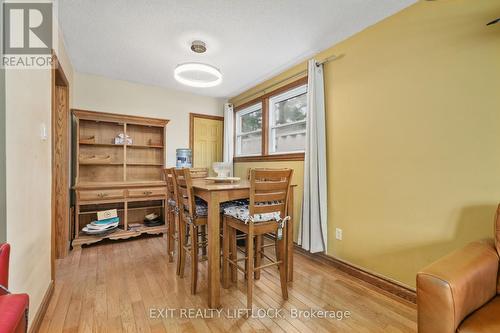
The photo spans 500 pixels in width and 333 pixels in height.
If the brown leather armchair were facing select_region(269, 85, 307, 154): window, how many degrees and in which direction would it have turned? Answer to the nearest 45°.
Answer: approximately 90° to its right

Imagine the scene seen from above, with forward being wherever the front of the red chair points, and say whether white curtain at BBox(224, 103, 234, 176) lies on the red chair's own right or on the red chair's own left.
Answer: on the red chair's own left

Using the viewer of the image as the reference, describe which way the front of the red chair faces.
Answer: facing the viewer and to the right of the viewer

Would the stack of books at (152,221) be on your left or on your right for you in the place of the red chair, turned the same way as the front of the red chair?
on your left

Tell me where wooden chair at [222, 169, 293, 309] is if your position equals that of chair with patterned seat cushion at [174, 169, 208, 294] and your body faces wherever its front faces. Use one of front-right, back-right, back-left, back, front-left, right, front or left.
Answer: right

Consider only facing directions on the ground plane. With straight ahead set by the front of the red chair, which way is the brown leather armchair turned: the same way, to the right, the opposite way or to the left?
the opposite way

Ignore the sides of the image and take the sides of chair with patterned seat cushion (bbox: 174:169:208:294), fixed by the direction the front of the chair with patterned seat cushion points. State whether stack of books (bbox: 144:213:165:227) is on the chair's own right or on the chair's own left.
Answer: on the chair's own left

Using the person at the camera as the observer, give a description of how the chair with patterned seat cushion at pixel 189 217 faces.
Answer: facing away from the viewer and to the right of the viewer

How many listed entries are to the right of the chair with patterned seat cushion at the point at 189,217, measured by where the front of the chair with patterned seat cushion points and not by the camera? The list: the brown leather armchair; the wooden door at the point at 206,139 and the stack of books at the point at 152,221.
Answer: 1

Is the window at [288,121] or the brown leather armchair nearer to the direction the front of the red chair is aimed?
the brown leather armchair

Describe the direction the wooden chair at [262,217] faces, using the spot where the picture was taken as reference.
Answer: facing away from the viewer and to the left of the viewer

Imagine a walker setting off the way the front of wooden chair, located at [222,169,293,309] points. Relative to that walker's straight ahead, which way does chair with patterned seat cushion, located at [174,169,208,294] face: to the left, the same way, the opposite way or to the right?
to the right

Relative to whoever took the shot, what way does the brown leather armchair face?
facing the viewer and to the left of the viewer

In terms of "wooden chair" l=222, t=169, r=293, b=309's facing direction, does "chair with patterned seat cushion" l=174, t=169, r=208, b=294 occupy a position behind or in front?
in front

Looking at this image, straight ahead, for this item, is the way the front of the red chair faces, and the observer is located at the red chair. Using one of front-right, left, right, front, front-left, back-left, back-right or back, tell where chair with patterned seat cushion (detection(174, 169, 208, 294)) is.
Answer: left

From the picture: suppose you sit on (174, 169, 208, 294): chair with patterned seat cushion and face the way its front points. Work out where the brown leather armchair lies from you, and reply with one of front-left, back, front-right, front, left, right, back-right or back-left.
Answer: right

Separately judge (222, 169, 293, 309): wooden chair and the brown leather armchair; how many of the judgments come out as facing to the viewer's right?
0

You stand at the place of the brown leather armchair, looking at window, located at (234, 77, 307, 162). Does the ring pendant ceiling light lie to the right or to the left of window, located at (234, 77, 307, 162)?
left
